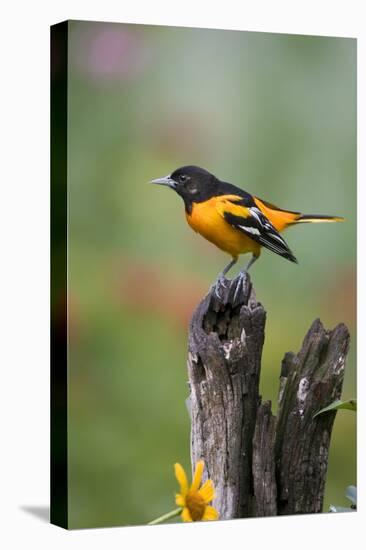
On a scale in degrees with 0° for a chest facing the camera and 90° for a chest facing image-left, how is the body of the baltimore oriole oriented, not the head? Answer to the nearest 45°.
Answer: approximately 90°
